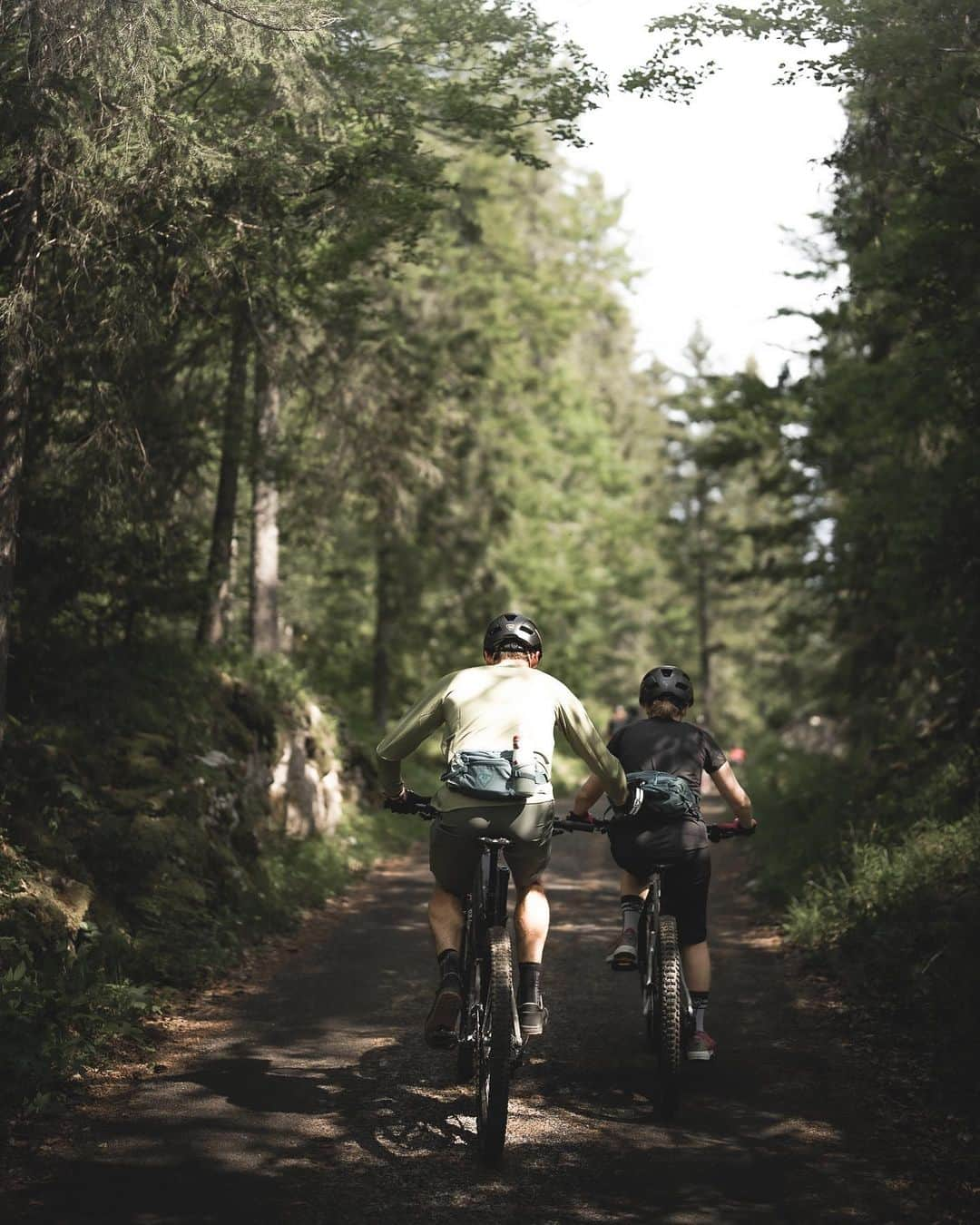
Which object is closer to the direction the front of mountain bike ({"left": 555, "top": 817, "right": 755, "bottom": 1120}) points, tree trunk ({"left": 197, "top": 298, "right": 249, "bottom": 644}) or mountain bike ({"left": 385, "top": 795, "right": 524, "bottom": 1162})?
the tree trunk

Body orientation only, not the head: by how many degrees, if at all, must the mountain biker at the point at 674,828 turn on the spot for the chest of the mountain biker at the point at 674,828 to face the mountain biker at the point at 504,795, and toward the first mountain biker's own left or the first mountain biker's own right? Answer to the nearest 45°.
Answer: approximately 135° to the first mountain biker's own left

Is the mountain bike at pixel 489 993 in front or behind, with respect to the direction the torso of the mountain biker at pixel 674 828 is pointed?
behind

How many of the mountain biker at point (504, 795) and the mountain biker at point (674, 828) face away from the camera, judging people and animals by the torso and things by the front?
2

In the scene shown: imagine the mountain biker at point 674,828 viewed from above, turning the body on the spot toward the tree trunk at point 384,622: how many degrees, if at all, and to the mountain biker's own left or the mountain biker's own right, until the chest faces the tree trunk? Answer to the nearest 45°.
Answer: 0° — they already face it

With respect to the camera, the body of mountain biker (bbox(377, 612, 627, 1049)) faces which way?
away from the camera

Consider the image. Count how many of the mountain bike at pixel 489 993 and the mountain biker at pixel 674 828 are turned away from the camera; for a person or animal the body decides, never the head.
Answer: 2

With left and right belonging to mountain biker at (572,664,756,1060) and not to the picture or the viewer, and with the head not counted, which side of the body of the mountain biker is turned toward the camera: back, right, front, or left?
back

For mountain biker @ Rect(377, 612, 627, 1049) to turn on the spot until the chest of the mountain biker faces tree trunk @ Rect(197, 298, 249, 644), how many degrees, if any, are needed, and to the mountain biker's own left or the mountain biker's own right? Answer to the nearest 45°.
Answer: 0° — they already face it

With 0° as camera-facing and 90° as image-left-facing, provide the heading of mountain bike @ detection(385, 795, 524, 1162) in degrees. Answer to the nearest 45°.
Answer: approximately 180°

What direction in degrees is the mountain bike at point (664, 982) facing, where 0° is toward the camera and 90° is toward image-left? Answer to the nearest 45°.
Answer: approximately 180°
